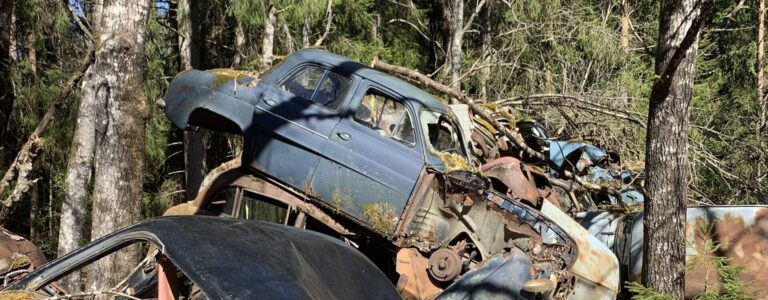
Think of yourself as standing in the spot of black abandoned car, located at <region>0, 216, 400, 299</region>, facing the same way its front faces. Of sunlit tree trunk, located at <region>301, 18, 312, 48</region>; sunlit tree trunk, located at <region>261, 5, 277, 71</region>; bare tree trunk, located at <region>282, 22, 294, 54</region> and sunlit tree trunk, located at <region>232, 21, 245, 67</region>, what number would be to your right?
4

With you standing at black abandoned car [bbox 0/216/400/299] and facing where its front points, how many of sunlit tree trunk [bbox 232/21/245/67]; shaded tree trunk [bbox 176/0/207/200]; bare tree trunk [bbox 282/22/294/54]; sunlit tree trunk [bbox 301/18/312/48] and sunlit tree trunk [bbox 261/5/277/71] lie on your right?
5

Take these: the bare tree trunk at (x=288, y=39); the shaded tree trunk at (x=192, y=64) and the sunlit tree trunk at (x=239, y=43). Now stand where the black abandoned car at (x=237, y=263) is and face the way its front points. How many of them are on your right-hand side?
3

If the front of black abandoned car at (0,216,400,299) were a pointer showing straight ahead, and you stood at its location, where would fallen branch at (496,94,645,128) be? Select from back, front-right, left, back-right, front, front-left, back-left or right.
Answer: back-right

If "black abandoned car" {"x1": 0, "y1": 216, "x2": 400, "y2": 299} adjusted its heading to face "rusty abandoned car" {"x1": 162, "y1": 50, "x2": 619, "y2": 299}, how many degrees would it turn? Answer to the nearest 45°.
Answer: approximately 135° to its right

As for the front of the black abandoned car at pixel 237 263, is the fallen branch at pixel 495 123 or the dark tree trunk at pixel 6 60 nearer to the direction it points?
the dark tree trunk

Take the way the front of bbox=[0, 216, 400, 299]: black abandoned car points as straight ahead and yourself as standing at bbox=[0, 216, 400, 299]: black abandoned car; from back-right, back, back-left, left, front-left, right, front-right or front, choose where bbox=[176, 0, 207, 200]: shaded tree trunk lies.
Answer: right

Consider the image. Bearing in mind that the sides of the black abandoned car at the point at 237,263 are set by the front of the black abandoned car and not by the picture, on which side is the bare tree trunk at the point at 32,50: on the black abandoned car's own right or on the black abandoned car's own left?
on the black abandoned car's own right

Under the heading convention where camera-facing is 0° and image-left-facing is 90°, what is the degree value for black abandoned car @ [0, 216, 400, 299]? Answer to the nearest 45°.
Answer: approximately 90°

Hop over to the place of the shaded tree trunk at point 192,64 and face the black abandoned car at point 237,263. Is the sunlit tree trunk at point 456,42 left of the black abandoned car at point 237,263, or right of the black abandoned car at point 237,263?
left

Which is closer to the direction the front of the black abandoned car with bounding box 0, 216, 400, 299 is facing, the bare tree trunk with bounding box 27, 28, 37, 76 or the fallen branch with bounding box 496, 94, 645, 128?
the bare tree trunk

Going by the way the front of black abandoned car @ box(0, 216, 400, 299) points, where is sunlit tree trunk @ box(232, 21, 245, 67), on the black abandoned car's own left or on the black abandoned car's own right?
on the black abandoned car's own right

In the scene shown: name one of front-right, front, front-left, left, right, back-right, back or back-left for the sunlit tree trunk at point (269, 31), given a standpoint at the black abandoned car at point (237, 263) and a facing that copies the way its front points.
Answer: right

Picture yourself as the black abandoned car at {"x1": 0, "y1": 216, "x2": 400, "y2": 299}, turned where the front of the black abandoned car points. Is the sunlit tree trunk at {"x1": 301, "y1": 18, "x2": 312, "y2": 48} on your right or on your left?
on your right
